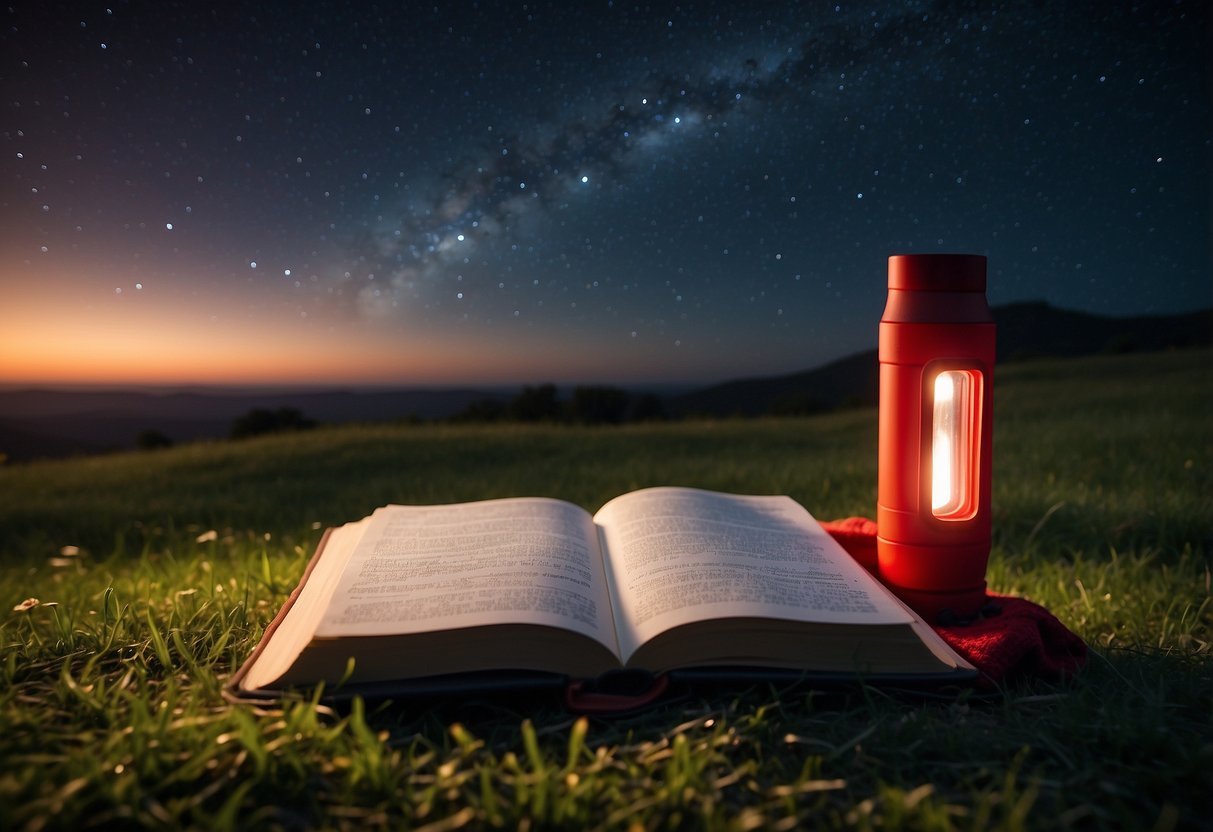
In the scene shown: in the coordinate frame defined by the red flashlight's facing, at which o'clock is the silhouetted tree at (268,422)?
The silhouetted tree is roughly at 6 o'clock from the red flashlight.

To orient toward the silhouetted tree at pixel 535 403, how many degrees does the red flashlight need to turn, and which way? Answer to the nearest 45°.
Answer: approximately 180°

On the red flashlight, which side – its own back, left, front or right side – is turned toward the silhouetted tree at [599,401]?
back

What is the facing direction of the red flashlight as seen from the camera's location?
facing the viewer and to the right of the viewer

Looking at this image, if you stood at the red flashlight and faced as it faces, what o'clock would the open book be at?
The open book is roughly at 3 o'clock from the red flashlight.

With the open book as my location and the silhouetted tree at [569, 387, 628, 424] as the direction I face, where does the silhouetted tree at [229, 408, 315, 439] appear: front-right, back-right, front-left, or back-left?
front-left
